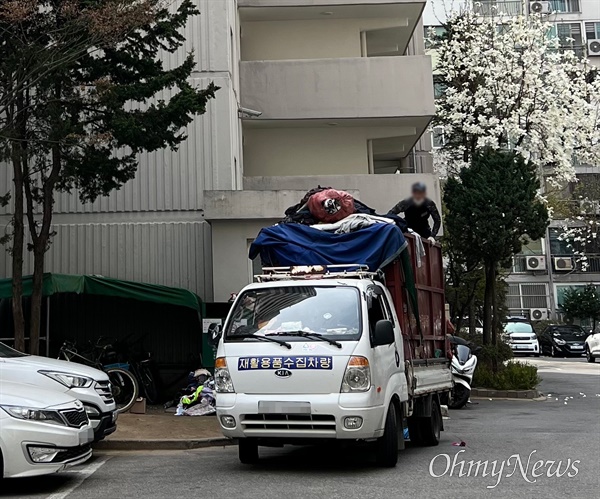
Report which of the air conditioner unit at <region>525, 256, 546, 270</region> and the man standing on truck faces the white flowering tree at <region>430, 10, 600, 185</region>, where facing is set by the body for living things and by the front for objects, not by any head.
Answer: the air conditioner unit

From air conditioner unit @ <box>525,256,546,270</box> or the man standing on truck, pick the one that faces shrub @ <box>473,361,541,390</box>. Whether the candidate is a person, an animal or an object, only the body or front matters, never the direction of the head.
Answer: the air conditioner unit

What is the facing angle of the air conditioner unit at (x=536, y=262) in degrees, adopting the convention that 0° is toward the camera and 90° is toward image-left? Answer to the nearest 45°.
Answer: approximately 0°

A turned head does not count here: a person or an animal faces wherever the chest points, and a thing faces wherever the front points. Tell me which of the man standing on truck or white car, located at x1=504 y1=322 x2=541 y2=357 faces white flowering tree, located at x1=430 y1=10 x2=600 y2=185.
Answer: the white car

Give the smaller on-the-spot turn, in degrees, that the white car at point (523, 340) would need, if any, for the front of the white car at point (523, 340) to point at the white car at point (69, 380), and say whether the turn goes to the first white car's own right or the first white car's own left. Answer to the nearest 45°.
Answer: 0° — it already faces it

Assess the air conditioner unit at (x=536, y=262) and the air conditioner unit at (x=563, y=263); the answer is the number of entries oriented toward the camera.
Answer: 2

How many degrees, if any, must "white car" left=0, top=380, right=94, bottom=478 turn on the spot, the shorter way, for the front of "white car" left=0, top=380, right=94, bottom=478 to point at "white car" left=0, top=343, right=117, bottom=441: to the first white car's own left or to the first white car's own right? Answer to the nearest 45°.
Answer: approximately 135° to the first white car's own left

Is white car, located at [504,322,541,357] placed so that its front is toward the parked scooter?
yes
